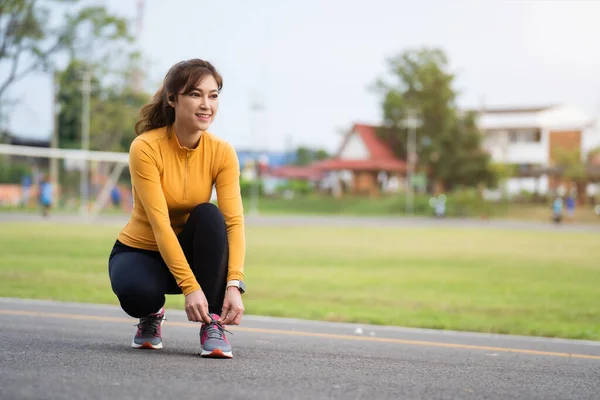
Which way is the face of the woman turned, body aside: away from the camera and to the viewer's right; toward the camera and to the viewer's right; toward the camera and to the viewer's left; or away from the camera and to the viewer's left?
toward the camera and to the viewer's right

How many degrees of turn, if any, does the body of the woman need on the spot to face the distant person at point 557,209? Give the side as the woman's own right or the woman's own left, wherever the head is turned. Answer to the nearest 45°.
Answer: approximately 90° to the woman's own left

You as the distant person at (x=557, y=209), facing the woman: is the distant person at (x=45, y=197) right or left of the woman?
right

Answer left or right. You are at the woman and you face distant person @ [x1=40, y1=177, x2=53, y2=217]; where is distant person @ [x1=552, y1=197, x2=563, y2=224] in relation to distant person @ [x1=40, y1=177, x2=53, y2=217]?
right

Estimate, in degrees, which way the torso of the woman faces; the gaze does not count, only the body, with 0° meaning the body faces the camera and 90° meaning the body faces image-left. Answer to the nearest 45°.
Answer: approximately 315°

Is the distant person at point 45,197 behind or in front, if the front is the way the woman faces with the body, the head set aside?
behind
